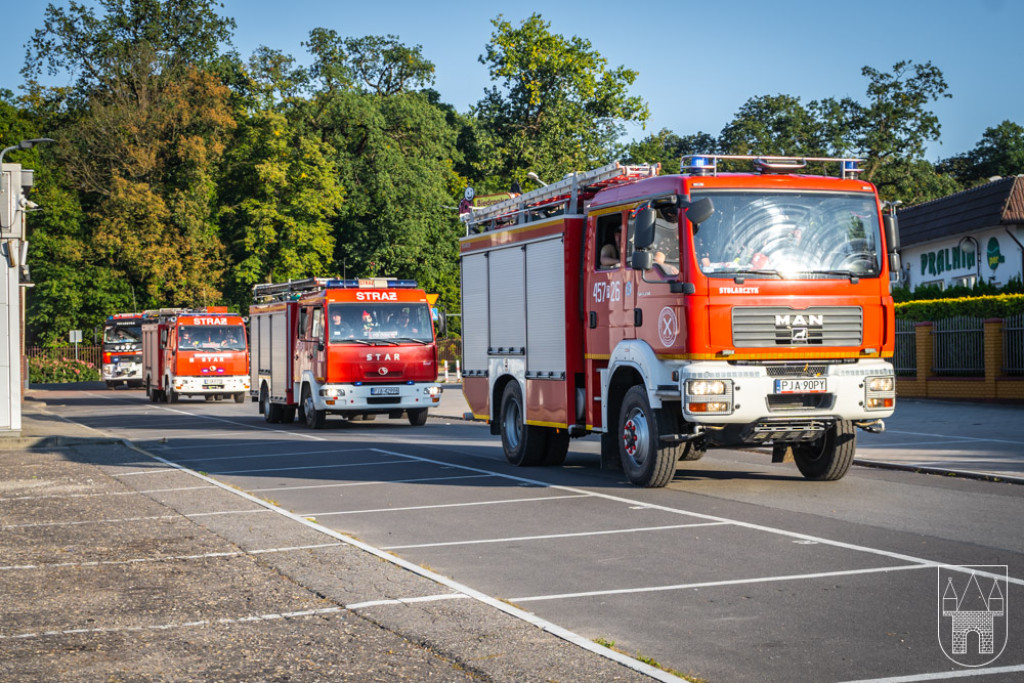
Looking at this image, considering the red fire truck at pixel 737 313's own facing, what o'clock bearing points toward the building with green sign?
The building with green sign is roughly at 8 o'clock from the red fire truck.

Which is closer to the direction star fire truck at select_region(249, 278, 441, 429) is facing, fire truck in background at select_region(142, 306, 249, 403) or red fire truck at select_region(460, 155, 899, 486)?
the red fire truck

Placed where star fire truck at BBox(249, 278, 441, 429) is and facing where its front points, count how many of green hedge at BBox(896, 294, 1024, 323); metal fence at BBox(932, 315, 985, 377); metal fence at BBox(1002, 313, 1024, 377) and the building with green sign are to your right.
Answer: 0

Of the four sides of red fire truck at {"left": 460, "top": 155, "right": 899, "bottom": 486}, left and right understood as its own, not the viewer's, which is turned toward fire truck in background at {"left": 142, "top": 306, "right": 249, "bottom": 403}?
back

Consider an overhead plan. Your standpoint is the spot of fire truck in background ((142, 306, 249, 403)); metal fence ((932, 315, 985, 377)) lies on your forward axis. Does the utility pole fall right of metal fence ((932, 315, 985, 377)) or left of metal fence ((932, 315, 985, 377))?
right

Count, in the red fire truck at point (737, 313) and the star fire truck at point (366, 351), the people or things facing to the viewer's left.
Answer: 0

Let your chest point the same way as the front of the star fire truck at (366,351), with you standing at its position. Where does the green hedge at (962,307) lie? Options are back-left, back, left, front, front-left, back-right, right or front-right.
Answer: front-left

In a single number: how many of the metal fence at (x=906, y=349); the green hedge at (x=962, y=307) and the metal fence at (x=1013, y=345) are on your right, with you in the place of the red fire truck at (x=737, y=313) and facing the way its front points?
0

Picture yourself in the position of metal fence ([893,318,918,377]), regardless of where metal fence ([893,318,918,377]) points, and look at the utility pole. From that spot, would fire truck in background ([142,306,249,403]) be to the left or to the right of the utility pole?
right

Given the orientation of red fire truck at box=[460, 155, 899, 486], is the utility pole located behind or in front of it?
behind

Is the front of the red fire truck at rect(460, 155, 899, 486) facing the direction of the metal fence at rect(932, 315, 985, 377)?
no

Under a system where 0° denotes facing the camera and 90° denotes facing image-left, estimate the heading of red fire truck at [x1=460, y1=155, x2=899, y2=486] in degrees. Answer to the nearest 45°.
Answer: approximately 315°

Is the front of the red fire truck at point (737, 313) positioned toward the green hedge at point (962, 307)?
no

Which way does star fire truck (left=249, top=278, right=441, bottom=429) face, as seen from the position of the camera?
facing the viewer and to the right of the viewer

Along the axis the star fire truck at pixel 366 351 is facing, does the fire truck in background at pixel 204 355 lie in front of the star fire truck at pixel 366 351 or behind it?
behind

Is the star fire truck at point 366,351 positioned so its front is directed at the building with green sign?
no

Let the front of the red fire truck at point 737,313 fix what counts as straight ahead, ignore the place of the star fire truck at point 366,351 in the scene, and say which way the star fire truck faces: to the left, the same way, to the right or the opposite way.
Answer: the same way
